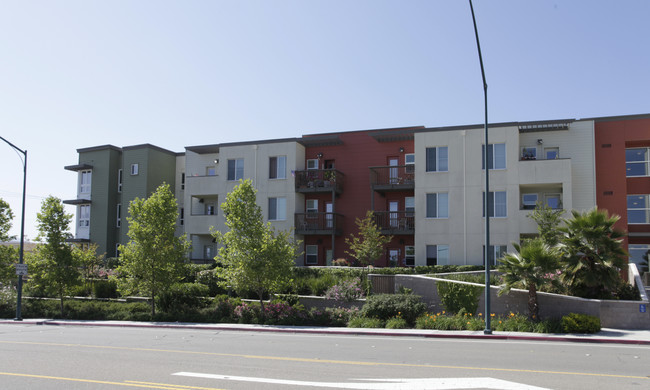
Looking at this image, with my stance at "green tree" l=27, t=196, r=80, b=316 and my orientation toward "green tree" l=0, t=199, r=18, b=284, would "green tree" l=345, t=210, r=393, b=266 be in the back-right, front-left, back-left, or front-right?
back-right

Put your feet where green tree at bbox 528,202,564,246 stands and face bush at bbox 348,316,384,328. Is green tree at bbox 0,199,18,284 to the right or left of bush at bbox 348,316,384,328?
right

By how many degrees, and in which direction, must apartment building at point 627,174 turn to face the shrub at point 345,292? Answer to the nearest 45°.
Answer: approximately 45° to its right

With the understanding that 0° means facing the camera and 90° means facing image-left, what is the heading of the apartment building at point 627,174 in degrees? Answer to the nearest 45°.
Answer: approximately 0°

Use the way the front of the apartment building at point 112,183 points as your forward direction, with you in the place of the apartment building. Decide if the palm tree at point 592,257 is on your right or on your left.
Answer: on your left

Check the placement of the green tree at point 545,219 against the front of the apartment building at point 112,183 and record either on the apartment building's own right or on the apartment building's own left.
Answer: on the apartment building's own left

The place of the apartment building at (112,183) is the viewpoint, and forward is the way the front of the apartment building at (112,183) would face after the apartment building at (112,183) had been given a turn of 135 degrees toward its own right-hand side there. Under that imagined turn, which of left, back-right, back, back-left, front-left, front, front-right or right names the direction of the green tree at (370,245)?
back-right

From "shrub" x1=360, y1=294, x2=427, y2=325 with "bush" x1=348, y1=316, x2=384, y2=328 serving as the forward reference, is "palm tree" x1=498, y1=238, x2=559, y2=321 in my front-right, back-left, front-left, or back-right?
back-left

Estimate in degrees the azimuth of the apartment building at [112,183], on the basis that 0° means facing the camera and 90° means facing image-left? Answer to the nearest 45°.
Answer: approximately 45°

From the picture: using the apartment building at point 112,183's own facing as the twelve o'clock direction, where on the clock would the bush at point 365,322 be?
The bush is roughly at 10 o'clock from the apartment building.

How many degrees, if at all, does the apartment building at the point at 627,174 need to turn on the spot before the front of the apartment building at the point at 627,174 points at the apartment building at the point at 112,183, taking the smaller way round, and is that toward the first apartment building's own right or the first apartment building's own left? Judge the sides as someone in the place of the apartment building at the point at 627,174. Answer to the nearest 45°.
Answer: approximately 90° to the first apartment building's own right

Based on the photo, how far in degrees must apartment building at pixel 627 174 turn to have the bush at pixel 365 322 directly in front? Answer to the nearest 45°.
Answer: approximately 45° to its right

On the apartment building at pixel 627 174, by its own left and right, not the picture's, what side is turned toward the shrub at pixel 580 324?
front
